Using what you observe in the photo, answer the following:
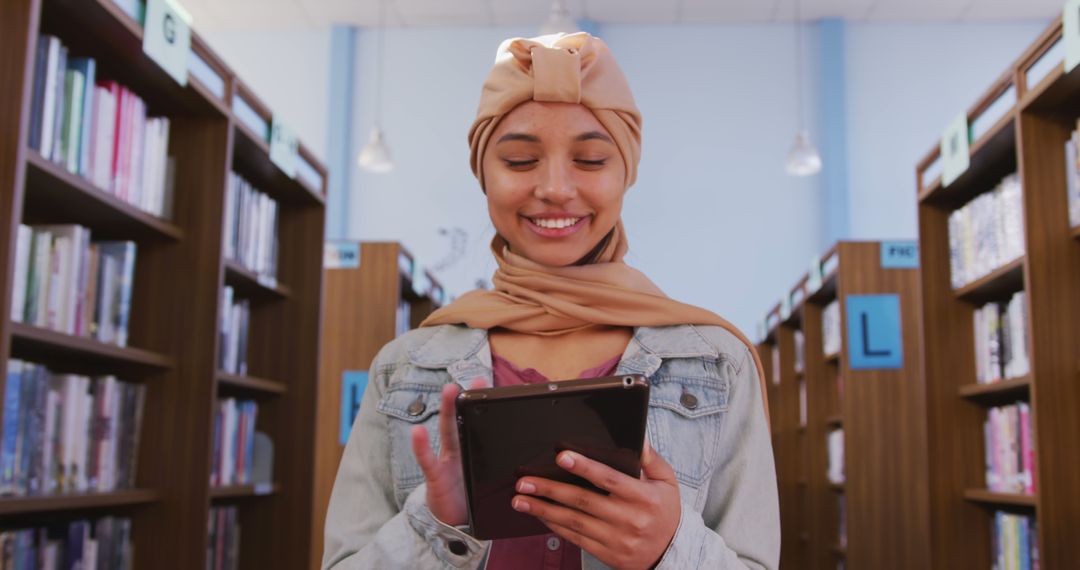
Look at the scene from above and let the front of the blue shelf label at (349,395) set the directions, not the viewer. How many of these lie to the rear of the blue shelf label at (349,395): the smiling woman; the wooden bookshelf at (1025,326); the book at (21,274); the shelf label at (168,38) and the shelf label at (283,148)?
0

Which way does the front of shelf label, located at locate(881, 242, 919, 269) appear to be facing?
toward the camera

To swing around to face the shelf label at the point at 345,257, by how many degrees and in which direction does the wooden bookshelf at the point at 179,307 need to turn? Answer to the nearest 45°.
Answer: approximately 135° to its left

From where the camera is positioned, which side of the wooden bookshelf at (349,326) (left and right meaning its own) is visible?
right

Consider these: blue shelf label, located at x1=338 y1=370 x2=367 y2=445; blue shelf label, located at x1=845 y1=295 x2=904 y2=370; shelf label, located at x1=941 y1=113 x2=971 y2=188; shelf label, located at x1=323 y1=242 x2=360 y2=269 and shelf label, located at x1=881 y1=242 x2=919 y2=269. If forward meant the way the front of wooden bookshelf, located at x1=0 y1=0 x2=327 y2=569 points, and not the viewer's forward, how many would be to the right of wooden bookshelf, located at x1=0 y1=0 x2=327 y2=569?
0

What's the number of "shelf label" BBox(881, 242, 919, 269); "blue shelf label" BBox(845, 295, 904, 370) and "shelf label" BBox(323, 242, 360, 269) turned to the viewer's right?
0

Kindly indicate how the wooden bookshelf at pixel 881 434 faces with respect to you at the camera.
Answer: facing to the left of the viewer

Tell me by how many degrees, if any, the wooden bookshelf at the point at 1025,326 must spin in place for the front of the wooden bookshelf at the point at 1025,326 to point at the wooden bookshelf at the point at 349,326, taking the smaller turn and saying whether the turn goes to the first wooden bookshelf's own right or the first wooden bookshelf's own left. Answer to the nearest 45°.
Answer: approximately 45° to the first wooden bookshelf's own right

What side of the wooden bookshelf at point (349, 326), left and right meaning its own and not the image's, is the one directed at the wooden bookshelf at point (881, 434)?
front

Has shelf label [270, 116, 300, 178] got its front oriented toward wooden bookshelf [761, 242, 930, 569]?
no

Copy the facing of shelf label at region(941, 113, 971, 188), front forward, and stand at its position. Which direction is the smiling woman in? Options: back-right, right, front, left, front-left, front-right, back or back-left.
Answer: front-left

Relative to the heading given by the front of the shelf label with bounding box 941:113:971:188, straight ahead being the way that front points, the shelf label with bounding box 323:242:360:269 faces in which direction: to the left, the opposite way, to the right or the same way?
to the left

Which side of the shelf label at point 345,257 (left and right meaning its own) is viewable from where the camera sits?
front

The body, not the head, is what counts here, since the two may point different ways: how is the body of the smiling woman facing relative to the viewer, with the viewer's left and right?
facing the viewer

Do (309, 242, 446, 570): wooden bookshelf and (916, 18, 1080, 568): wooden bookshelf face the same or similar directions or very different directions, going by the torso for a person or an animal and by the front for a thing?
very different directions

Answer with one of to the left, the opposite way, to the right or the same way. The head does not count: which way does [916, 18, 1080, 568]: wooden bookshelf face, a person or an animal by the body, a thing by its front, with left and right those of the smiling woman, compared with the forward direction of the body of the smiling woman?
to the right

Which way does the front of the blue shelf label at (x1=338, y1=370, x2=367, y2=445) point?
toward the camera

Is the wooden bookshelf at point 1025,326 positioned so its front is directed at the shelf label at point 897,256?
no

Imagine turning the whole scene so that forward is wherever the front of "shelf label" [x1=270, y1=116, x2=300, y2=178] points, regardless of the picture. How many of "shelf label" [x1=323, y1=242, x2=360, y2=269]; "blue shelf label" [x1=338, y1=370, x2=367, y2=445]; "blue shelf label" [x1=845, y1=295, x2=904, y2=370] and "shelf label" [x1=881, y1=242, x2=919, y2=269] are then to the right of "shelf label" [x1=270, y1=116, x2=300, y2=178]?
0

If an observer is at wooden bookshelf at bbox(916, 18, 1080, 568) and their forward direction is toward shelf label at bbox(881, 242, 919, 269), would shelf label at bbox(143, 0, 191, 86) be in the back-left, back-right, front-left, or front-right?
back-left

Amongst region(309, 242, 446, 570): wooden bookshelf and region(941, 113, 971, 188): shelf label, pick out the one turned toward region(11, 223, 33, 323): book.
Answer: the shelf label

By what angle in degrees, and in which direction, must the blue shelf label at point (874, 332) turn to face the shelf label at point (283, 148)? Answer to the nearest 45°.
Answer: approximately 45° to its right
